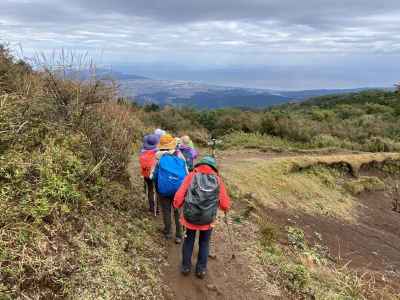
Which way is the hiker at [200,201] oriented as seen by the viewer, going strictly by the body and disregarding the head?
away from the camera

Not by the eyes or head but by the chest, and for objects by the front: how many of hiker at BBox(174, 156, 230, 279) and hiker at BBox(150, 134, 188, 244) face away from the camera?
2

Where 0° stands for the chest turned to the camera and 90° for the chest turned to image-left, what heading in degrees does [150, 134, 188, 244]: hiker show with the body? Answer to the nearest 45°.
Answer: approximately 180°

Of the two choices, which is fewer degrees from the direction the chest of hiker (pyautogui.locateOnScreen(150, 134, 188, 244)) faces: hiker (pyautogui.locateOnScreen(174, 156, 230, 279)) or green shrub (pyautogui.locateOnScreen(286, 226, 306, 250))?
the green shrub

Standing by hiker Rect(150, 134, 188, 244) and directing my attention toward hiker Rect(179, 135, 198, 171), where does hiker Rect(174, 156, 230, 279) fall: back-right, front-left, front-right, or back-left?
back-right

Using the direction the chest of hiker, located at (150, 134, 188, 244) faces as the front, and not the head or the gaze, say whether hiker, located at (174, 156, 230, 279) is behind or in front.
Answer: behind

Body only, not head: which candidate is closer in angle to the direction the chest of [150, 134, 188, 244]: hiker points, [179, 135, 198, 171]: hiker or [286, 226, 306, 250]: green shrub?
the hiker
